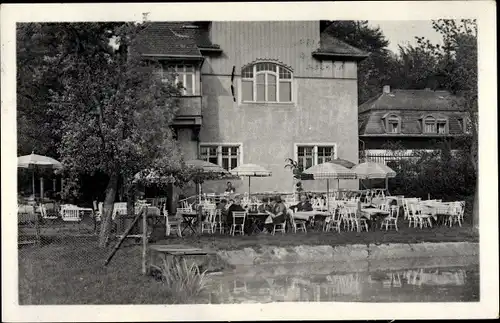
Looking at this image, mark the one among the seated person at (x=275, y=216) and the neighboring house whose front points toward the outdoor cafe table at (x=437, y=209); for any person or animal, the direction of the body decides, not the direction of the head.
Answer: the neighboring house

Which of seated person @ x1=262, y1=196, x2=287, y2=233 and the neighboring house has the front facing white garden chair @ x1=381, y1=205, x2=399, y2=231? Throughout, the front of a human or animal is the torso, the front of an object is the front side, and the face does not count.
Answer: the neighboring house

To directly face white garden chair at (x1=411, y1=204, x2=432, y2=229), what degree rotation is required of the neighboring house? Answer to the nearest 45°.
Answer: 0° — it already faces it

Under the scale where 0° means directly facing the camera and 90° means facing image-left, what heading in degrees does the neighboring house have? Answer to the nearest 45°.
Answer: approximately 0°

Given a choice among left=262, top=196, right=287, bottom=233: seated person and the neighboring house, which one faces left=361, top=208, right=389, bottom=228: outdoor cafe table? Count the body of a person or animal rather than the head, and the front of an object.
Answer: the neighboring house

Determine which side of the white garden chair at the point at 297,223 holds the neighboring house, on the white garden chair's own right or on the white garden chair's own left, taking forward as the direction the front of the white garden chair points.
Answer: on the white garden chair's own left

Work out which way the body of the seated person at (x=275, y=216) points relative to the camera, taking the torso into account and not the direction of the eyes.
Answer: to the viewer's left
